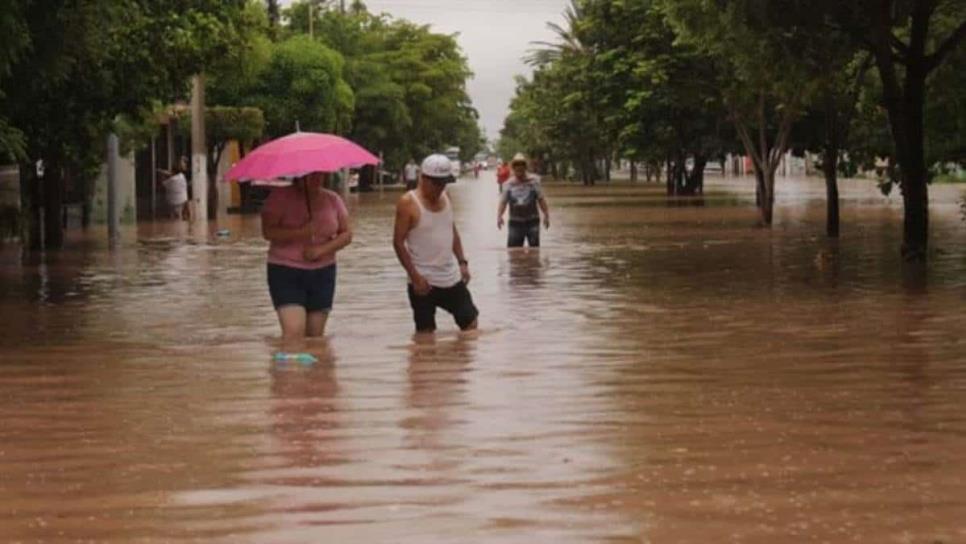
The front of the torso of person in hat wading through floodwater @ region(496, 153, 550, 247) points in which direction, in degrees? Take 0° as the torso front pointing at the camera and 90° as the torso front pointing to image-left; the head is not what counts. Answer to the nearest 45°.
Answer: approximately 0°

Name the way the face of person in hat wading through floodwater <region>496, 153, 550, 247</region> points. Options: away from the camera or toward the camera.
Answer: toward the camera

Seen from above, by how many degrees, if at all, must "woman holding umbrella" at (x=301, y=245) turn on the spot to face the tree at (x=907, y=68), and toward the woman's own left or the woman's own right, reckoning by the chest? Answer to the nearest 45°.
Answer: approximately 135° to the woman's own left

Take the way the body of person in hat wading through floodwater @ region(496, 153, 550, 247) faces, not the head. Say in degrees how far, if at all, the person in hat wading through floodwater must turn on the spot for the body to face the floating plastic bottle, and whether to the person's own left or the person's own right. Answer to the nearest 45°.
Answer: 0° — they already face it

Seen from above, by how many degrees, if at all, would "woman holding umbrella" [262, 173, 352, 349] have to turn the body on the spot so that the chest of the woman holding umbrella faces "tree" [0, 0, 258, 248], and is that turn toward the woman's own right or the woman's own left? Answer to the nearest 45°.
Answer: approximately 180°

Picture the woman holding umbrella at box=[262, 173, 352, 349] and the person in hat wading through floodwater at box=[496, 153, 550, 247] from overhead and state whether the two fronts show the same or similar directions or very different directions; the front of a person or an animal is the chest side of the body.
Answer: same or similar directions

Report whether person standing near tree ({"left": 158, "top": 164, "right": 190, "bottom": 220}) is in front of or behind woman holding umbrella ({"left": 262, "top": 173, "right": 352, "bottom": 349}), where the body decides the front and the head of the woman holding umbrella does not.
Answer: behind

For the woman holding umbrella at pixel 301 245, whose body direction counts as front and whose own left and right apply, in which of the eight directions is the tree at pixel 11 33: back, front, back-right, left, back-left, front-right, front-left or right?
back-right

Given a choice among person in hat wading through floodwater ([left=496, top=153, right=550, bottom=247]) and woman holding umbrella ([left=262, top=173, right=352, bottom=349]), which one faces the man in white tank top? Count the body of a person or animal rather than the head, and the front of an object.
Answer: the person in hat wading through floodwater

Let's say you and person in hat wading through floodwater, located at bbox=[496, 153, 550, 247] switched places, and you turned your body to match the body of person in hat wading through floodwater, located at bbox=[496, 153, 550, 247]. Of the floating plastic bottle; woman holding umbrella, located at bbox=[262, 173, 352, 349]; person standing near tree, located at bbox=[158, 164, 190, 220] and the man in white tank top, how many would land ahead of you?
3

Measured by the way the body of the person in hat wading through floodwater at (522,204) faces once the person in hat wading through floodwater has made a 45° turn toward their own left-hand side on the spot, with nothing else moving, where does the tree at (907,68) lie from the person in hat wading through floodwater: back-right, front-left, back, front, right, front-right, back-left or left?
front-left

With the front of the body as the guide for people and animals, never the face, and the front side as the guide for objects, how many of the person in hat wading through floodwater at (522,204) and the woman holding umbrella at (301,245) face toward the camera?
2

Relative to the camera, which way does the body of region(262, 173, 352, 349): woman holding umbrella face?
toward the camera
